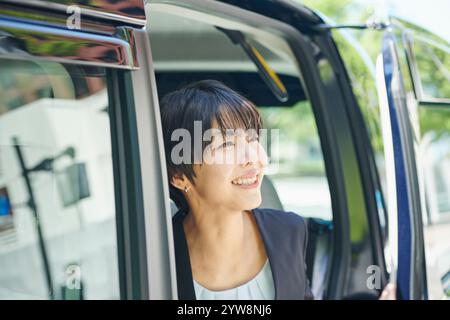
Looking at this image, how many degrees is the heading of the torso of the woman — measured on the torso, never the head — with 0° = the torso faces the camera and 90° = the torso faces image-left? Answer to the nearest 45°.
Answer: approximately 315°

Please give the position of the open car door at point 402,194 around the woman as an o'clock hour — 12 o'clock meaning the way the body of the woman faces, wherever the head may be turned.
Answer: The open car door is roughly at 9 o'clock from the woman.

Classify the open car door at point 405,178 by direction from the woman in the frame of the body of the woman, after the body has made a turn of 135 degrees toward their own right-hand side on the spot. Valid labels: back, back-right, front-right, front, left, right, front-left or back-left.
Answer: back-right
